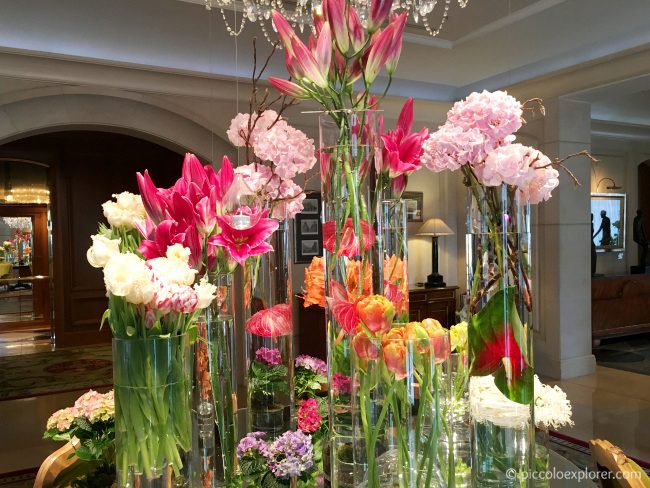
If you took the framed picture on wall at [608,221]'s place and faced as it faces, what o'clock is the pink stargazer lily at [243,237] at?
The pink stargazer lily is roughly at 12 o'clock from the framed picture on wall.

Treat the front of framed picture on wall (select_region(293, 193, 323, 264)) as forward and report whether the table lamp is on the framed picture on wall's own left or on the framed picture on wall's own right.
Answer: on the framed picture on wall's own left

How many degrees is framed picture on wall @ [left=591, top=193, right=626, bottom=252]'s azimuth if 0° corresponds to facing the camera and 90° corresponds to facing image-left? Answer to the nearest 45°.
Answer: approximately 0°

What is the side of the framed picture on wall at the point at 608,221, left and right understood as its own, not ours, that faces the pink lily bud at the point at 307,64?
front

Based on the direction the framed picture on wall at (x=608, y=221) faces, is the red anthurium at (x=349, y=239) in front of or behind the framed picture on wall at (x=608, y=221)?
in front

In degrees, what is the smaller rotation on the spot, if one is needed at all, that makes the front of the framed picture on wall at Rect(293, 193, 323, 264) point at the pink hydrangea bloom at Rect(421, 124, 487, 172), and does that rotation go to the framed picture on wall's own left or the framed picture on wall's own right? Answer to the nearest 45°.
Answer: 0° — it already faces it

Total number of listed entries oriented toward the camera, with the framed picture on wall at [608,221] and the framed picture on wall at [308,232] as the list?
2

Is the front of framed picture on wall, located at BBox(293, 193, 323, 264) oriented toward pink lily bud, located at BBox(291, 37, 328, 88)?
yes

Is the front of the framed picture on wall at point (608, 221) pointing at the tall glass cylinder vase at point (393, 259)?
yes

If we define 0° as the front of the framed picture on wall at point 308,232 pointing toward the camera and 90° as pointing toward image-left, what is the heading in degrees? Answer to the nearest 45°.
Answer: approximately 0°

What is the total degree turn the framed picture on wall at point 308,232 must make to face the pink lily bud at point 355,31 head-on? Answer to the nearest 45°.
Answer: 0° — it already faces it

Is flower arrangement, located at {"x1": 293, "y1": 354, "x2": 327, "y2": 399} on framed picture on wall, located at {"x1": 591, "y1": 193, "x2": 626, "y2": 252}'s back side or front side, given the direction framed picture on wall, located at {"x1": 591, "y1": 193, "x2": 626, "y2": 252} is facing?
on the front side

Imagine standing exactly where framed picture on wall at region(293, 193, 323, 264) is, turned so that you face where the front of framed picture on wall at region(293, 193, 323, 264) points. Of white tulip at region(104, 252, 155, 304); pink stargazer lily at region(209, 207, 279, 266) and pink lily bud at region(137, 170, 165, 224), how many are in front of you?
3

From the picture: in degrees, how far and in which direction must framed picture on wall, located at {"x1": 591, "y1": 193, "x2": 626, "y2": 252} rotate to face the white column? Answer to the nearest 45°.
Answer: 0° — it already faces it

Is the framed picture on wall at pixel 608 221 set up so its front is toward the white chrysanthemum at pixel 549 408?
yes
